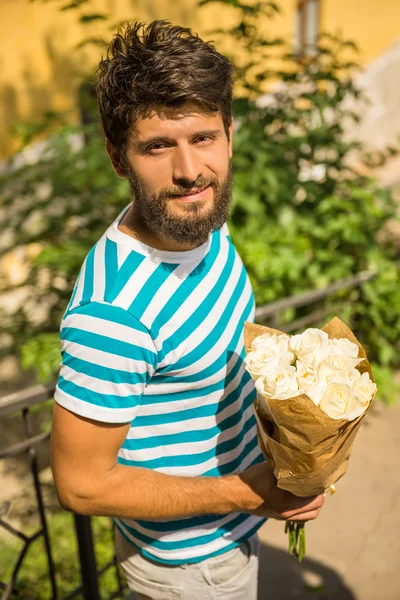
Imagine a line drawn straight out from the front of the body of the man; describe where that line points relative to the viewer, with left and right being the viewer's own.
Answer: facing the viewer and to the right of the viewer

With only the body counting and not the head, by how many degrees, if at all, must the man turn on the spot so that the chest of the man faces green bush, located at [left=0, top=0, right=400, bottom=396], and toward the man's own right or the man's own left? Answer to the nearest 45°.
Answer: approximately 135° to the man's own left
